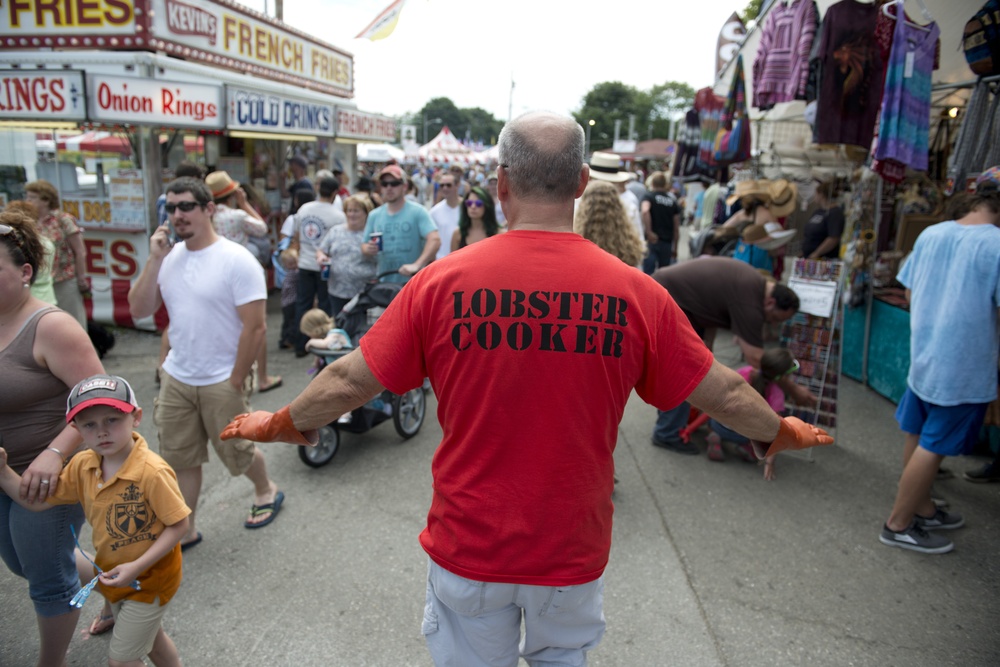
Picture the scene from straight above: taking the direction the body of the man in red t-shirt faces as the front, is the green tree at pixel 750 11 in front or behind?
in front

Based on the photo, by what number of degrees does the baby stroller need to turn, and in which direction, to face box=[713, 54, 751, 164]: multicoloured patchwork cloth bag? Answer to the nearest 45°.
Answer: approximately 180°

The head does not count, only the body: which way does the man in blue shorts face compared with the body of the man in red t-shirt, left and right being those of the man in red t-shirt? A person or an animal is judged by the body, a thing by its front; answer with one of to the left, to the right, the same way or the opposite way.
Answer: to the right

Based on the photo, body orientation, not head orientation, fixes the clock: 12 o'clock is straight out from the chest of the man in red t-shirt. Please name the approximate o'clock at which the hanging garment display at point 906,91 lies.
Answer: The hanging garment display is roughly at 1 o'clock from the man in red t-shirt.

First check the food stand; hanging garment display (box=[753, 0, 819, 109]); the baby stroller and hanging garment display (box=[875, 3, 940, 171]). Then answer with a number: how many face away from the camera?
0

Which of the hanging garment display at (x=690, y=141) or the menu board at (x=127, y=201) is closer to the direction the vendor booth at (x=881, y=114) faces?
the menu board

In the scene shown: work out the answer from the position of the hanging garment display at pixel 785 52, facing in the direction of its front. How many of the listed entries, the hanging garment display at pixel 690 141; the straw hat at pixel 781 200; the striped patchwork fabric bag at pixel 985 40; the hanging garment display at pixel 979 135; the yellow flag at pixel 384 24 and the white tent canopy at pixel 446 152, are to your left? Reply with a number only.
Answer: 2

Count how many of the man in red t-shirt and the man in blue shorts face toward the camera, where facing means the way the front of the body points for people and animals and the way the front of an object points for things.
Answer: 0

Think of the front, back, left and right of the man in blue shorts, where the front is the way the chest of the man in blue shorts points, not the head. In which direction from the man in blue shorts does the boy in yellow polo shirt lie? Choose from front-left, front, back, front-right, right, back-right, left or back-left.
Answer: back

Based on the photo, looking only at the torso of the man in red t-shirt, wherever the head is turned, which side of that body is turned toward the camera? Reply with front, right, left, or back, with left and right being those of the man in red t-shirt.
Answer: back

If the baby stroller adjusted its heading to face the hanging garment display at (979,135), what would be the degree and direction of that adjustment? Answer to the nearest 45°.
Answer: approximately 135° to its left

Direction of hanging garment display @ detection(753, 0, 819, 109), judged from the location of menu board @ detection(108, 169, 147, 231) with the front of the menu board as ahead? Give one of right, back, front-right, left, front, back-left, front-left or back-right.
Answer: front-left

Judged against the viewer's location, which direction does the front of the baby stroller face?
facing the viewer and to the left of the viewer

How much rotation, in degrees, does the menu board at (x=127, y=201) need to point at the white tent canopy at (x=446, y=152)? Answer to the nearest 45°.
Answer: approximately 135° to its left

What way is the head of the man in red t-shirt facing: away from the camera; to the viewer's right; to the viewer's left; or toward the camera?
away from the camera

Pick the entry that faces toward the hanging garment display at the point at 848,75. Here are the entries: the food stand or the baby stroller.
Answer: the food stand
